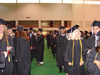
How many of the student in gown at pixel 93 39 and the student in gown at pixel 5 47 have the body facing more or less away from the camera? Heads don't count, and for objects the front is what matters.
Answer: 0

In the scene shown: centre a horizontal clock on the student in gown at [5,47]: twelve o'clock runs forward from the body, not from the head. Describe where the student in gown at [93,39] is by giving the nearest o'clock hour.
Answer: the student in gown at [93,39] is roughly at 9 o'clock from the student in gown at [5,47].

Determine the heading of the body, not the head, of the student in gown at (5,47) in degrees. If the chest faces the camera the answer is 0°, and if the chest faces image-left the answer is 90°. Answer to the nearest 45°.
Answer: approximately 0°

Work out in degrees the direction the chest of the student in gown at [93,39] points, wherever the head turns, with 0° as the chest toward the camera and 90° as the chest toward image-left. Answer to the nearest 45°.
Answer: approximately 315°
